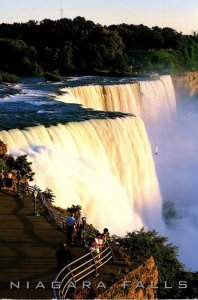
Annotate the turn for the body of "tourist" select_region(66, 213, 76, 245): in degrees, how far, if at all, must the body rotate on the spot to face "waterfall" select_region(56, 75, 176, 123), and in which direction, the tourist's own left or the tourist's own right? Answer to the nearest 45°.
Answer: approximately 45° to the tourist's own left

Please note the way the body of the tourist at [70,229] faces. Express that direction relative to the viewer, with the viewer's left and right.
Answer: facing away from the viewer and to the right of the viewer

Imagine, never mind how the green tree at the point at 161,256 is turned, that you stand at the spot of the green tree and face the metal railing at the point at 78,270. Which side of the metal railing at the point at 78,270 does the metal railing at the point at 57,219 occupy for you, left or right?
right

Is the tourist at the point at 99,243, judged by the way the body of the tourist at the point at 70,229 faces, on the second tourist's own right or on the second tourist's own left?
on the second tourist's own right

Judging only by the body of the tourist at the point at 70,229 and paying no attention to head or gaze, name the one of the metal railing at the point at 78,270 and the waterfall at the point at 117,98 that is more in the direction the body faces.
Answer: the waterfall
